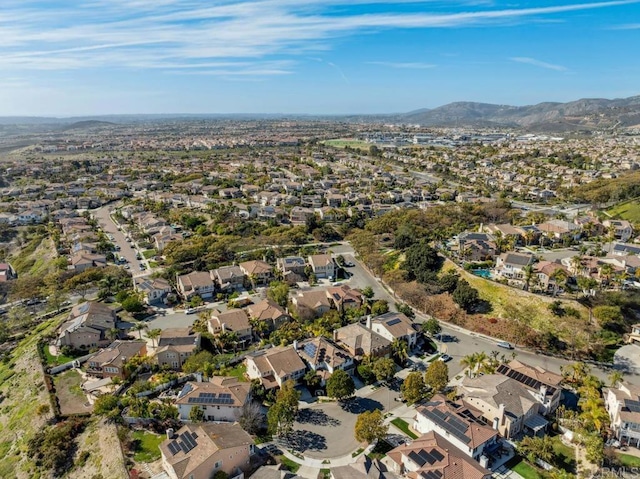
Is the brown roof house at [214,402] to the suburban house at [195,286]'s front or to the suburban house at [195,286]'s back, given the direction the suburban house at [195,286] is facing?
to the front

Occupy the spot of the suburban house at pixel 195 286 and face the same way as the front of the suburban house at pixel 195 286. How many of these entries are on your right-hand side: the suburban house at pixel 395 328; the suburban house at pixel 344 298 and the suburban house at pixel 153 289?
1

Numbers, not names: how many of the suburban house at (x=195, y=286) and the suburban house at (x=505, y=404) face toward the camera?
1

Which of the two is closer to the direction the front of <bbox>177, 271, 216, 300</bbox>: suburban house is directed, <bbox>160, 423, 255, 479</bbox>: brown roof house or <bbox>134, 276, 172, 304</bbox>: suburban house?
the brown roof house

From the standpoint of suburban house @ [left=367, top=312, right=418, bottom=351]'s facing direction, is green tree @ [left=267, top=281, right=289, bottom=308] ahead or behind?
behind

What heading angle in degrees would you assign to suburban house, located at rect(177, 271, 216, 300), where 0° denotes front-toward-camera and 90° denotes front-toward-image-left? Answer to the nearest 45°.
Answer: approximately 0°

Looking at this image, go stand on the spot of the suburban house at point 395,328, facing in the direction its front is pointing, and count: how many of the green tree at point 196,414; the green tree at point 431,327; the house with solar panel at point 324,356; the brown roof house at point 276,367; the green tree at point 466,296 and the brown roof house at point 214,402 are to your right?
4

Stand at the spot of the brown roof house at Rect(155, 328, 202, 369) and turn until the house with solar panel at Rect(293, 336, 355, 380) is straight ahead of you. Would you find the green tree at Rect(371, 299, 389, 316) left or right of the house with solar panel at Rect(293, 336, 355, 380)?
left

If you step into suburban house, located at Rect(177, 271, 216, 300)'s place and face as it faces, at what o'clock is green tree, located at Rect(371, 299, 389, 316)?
The green tree is roughly at 10 o'clock from the suburban house.

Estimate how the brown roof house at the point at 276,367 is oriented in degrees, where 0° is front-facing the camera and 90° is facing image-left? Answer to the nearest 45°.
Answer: approximately 315°

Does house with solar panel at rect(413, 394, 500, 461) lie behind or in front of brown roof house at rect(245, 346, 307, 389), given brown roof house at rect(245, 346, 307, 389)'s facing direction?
in front

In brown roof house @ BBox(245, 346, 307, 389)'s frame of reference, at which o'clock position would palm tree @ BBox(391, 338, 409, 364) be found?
The palm tree is roughly at 10 o'clock from the brown roof house.

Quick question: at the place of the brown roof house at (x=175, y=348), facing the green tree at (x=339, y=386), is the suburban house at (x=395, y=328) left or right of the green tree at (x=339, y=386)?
left

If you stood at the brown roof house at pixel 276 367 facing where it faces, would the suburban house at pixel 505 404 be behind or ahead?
ahead

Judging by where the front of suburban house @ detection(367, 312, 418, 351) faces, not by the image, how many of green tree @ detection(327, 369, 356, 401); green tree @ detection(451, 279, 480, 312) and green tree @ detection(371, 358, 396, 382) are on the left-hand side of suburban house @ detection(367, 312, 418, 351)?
1

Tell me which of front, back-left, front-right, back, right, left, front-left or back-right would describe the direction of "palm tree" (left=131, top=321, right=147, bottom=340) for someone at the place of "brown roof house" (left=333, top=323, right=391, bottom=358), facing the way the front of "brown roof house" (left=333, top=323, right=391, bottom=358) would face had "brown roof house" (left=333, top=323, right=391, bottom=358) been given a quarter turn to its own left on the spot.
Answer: back-left
